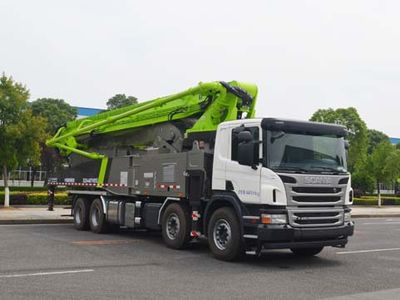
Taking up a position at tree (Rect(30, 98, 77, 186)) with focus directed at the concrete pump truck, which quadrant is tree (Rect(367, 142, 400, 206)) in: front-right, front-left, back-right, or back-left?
front-left

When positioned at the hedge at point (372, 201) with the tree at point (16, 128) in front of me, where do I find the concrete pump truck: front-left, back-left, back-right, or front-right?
front-left

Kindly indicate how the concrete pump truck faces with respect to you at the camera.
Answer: facing the viewer and to the right of the viewer

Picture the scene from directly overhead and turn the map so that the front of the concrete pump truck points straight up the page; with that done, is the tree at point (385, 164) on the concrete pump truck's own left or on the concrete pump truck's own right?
on the concrete pump truck's own left

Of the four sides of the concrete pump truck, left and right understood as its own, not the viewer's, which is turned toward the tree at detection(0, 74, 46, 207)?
back

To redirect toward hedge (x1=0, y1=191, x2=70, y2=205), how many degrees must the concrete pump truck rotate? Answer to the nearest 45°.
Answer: approximately 180°

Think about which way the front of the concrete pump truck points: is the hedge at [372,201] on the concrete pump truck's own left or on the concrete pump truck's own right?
on the concrete pump truck's own left

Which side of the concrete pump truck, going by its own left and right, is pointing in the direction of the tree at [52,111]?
back
